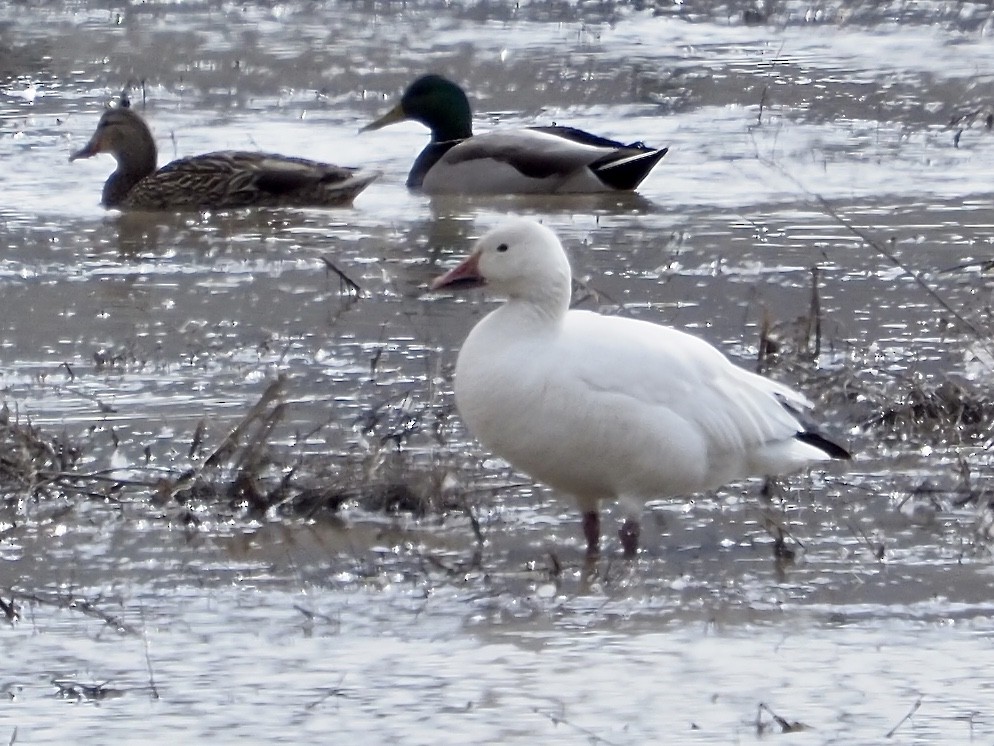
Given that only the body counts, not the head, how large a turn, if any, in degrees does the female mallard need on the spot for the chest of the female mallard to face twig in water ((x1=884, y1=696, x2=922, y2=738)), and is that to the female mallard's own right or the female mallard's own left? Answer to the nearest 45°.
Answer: approximately 90° to the female mallard's own left

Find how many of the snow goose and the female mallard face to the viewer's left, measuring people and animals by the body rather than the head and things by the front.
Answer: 2

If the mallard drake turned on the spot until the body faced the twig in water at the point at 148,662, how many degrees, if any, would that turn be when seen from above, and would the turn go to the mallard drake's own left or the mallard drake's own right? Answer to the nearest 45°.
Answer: approximately 90° to the mallard drake's own left

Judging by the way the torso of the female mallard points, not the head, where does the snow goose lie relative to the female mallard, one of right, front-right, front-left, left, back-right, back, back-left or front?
left

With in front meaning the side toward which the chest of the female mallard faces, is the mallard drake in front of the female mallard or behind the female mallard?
behind

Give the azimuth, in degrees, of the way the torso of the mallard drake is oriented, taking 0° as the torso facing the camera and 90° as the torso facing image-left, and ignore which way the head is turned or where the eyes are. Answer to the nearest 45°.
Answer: approximately 90°

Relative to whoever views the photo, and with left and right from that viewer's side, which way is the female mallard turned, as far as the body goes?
facing to the left of the viewer

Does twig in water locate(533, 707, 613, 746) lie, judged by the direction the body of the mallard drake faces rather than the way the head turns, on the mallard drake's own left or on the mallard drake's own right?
on the mallard drake's own left

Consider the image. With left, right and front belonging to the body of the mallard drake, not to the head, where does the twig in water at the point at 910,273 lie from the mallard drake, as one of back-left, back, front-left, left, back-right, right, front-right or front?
left

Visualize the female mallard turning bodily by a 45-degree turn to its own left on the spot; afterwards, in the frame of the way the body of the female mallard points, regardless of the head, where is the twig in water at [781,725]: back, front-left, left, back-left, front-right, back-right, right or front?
front-left

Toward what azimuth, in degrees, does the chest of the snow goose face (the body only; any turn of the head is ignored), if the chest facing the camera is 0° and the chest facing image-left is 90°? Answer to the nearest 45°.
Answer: approximately 90°
